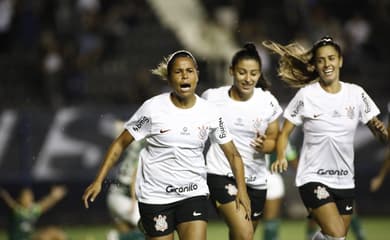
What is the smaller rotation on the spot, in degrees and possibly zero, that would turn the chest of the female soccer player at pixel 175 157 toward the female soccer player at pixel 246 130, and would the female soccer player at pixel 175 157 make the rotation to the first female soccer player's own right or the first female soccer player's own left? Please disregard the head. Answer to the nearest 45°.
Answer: approximately 135° to the first female soccer player's own left

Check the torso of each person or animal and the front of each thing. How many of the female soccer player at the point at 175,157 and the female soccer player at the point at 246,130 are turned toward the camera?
2

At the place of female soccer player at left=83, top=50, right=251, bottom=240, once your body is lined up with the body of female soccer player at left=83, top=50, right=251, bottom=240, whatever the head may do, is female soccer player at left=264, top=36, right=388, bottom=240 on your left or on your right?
on your left

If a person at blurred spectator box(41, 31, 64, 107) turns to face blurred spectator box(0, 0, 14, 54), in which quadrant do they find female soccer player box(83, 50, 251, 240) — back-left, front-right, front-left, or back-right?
back-left

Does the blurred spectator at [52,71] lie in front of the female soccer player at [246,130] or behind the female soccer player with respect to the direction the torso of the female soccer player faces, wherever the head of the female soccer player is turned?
behind

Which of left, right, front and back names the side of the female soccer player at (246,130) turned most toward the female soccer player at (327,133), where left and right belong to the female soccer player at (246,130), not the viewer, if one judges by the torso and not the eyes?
left

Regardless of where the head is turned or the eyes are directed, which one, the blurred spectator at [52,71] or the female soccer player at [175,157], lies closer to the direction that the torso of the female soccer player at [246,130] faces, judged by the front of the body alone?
the female soccer player

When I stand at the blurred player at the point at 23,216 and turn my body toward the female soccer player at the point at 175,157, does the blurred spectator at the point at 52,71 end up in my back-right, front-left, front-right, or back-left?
back-left

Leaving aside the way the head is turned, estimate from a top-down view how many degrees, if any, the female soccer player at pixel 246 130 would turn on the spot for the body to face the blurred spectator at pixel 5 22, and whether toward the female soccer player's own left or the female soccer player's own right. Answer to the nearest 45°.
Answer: approximately 135° to the female soccer player's own right
